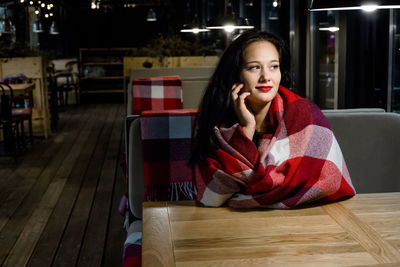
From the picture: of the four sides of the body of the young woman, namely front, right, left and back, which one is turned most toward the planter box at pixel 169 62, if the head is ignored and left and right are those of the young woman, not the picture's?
back

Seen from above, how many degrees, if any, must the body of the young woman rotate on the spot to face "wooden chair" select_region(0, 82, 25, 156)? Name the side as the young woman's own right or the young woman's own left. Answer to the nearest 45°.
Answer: approximately 135° to the young woman's own right

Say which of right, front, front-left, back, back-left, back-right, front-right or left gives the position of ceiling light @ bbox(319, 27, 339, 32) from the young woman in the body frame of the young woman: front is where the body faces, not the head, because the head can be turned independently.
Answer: back

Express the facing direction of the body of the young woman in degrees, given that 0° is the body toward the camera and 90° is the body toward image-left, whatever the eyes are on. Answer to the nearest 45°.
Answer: approximately 0°

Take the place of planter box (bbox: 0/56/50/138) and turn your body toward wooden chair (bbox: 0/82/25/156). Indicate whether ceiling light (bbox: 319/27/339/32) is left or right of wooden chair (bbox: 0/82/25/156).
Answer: left

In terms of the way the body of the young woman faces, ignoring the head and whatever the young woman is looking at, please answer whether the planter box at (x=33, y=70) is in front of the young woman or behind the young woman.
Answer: behind

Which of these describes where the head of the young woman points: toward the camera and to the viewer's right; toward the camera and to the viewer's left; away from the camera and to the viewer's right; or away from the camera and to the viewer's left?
toward the camera and to the viewer's right

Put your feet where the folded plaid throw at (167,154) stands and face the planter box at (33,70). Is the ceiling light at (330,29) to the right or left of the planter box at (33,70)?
right
